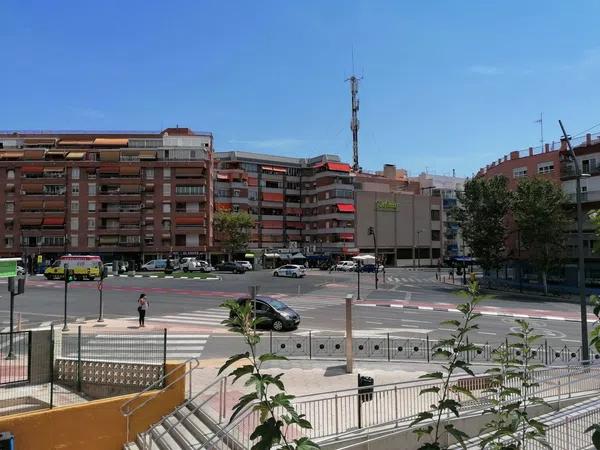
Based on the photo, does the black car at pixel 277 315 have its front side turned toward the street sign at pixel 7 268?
no

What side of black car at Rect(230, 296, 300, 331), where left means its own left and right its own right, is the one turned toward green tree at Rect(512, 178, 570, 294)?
left

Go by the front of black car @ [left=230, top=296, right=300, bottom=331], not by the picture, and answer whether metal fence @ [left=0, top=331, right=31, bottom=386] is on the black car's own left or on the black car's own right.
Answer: on the black car's own right

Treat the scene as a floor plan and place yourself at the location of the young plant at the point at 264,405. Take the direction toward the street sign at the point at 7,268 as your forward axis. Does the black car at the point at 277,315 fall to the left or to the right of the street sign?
right

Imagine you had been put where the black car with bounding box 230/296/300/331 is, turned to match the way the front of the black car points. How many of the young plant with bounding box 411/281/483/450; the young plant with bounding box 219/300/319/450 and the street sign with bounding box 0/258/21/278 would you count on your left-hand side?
0

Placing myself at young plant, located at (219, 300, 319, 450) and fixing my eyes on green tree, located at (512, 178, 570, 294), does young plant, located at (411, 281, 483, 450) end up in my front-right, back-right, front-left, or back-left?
front-right

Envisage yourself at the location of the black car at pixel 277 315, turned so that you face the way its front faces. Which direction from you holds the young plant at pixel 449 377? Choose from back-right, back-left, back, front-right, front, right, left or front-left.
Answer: front-right

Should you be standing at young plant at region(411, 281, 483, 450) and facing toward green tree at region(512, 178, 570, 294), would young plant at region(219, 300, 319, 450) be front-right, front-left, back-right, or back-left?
back-left

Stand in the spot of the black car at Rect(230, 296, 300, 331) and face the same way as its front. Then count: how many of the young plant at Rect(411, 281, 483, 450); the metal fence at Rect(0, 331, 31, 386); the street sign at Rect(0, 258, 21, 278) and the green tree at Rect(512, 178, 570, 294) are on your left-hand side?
1

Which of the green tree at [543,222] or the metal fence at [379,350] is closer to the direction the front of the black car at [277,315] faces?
the metal fence

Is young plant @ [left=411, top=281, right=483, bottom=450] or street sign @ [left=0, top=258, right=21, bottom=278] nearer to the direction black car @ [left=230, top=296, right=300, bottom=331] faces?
the young plant

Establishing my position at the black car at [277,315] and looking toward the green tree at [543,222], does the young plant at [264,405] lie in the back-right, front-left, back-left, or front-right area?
back-right

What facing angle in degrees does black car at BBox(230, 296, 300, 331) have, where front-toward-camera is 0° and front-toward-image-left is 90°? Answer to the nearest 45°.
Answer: approximately 315°

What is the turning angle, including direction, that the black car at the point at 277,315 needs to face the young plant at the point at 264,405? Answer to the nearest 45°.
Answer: approximately 45° to its right

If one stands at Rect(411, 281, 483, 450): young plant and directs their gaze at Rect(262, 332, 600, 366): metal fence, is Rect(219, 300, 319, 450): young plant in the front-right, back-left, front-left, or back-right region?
back-left

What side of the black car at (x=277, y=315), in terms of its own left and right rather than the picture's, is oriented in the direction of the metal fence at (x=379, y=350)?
front

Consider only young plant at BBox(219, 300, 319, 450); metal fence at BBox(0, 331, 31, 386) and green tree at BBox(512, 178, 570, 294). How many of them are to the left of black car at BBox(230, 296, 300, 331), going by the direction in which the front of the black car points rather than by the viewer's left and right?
1

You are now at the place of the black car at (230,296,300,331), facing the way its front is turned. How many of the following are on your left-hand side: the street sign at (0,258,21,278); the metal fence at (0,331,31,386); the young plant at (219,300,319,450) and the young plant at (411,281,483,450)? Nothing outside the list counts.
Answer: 0
